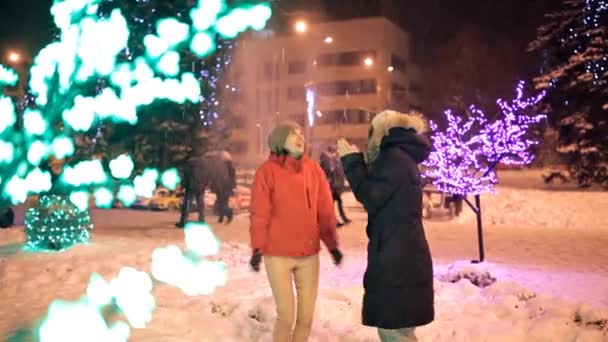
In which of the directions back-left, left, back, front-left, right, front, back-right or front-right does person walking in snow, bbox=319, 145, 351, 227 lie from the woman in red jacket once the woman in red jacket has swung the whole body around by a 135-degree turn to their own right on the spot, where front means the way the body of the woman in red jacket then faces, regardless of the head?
right

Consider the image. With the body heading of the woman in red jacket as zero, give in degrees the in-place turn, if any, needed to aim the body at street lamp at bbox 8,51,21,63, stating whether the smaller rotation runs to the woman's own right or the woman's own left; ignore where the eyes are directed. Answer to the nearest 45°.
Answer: approximately 180°

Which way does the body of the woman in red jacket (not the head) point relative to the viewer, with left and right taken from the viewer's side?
facing the viewer and to the right of the viewer

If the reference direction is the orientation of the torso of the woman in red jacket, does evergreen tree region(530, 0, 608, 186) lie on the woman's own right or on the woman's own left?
on the woman's own left

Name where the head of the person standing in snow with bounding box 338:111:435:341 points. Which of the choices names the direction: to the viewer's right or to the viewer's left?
to the viewer's left

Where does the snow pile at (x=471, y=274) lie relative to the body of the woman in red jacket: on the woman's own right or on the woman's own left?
on the woman's own left

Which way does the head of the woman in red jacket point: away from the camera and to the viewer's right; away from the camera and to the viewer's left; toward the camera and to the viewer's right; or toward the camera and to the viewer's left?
toward the camera and to the viewer's right
